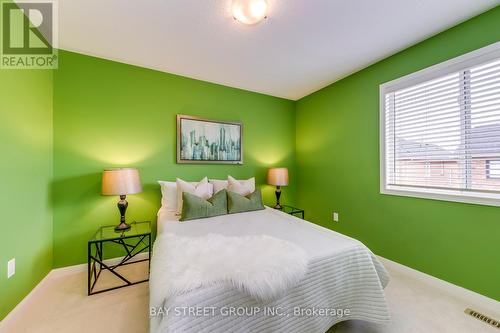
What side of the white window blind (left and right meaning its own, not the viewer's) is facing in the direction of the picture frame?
front

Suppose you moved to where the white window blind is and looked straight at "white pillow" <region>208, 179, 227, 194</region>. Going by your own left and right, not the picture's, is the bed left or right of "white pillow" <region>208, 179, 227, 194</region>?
left

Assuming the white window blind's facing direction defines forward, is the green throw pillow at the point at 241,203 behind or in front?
in front

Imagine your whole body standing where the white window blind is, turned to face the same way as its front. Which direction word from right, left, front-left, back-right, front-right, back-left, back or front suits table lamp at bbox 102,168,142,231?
front

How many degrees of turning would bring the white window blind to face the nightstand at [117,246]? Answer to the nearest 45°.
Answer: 0° — it already faces it

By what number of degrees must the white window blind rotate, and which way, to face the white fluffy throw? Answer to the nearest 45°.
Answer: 0° — it already faces it

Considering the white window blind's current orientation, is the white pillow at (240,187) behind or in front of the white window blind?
in front

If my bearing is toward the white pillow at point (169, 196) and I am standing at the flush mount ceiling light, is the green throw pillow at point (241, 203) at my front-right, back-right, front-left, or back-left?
front-right

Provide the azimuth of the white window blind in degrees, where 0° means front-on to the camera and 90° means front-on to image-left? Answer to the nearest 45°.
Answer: approximately 45°

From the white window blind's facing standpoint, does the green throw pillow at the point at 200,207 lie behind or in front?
in front
